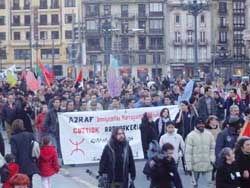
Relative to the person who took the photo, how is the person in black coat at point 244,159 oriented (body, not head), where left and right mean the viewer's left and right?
facing the viewer and to the right of the viewer

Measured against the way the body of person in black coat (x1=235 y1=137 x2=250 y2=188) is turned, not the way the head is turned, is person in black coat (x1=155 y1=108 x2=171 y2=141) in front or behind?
behind

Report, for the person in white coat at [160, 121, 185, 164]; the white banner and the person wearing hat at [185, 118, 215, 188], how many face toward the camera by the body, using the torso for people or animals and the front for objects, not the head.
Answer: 3

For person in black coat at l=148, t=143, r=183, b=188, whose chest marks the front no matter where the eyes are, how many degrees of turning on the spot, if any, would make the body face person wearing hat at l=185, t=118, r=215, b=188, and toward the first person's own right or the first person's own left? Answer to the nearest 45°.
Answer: approximately 135° to the first person's own left

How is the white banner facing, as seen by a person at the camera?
facing the viewer

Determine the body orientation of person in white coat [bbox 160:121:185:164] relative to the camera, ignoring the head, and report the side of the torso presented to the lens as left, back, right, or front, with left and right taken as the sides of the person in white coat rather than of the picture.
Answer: front
